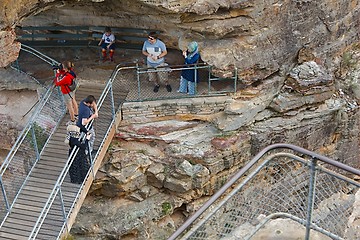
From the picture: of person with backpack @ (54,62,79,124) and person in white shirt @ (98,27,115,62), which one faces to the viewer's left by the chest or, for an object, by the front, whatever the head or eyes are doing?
the person with backpack

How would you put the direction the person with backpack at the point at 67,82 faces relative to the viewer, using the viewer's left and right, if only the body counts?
facing to the left of the viewer

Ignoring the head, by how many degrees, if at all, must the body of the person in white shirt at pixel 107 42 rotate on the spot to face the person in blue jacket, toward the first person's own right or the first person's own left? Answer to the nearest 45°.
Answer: approximately 90° to the first person's own left

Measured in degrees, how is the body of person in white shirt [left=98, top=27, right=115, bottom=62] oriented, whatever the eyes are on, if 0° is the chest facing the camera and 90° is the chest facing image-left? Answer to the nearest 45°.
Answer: approximately 0°

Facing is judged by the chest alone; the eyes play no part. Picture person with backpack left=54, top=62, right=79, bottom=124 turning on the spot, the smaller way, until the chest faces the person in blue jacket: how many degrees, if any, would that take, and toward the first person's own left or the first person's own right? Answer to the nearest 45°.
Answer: approximately 180°

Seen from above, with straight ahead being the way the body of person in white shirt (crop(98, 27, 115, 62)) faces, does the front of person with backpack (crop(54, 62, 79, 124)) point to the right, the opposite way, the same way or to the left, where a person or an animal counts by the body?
to the right

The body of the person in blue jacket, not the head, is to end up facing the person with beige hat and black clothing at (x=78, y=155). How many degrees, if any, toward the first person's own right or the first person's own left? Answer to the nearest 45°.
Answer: approximately 45° to the first person's own left

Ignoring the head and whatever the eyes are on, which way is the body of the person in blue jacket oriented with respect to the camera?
to the viewer's left
